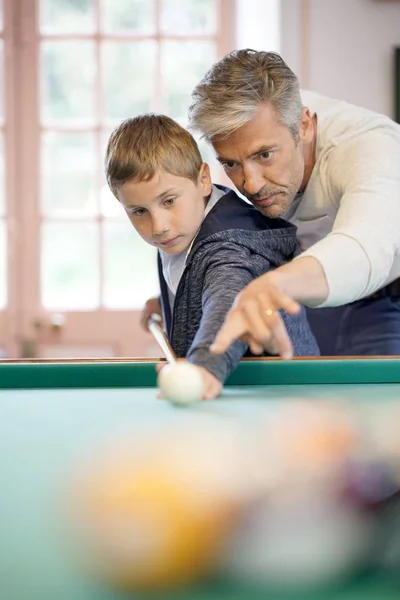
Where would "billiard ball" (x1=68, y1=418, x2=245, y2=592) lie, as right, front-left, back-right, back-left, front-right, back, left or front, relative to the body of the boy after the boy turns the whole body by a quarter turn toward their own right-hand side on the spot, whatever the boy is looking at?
back-left

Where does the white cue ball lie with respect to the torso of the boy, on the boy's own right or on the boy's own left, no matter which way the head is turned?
on the boy's own left

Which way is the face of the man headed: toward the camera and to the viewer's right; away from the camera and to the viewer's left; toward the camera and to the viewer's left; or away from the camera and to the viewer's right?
toward the camera and to the viewer's left

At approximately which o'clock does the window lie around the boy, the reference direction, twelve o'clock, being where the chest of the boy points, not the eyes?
The window is roughly at 4 o'clock from the boy.
